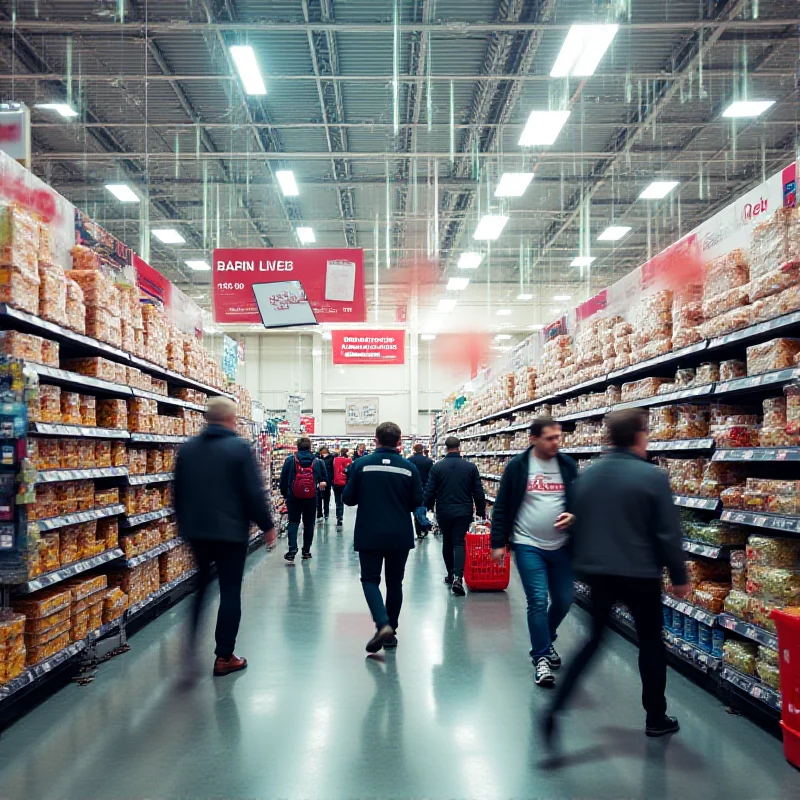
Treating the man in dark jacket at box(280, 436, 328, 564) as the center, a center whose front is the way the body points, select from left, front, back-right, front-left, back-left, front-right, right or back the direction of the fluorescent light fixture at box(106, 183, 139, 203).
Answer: front-left

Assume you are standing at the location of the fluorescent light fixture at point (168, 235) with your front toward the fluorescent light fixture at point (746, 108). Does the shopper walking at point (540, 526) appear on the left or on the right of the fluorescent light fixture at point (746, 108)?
right

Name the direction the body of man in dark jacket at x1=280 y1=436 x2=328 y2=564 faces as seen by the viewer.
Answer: away from the camera

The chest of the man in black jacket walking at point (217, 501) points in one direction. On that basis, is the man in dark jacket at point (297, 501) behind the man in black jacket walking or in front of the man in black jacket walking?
in front

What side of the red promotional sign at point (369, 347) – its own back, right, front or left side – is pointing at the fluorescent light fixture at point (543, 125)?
front

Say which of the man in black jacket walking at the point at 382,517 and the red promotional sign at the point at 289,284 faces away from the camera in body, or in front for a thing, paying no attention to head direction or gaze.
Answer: the man in black jacket walking

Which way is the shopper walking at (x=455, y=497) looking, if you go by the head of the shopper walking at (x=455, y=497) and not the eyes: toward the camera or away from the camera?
away from the camera

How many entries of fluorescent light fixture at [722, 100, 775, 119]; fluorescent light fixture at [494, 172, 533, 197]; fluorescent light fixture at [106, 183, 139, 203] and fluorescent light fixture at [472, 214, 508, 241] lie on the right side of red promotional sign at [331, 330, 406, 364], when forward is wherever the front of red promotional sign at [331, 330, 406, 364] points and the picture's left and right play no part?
1

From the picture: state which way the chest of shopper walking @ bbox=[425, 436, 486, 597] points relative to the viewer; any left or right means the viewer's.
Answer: facing away from the viewer

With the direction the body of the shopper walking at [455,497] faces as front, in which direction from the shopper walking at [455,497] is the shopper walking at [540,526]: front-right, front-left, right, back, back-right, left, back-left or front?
back

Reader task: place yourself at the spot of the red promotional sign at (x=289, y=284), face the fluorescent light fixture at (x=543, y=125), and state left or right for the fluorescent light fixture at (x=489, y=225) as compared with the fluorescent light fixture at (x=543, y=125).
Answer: left

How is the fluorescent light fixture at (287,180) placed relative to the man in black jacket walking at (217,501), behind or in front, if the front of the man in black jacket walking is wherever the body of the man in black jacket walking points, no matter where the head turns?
in front

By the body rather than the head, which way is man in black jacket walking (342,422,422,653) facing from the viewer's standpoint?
away from the camera

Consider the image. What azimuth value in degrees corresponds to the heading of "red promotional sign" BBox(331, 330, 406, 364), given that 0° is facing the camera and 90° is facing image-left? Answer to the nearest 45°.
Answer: approximately 0°

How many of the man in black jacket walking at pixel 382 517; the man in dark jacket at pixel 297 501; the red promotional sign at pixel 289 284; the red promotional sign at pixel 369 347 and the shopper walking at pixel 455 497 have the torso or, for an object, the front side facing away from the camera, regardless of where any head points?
3

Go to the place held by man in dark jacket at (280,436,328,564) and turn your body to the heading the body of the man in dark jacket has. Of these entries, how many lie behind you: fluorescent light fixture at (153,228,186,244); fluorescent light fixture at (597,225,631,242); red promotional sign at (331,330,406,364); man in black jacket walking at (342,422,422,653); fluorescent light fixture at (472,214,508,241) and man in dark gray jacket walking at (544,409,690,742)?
2

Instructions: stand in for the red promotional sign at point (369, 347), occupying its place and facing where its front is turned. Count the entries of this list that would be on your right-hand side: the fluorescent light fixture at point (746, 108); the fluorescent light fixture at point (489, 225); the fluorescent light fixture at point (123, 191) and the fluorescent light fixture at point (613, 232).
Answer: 1
